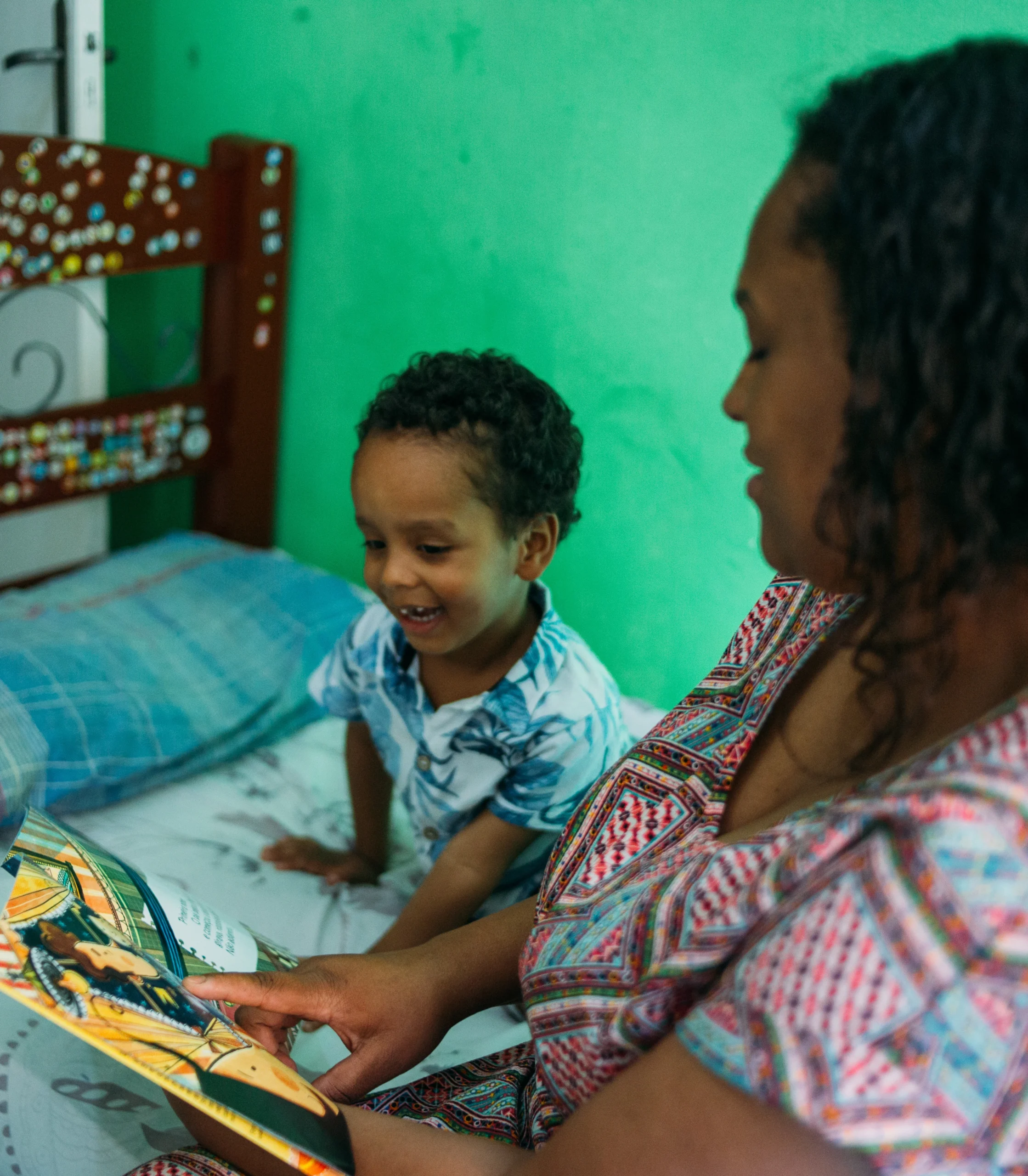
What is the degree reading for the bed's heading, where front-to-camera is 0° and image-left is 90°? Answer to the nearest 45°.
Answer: approximately 315°

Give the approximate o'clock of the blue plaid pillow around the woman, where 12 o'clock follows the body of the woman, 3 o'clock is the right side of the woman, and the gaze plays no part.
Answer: The blue plaid pillow is roughly at 2 o'clock from the woman.

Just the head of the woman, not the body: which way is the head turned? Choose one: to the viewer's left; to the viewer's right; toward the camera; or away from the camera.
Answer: to the viewer's left

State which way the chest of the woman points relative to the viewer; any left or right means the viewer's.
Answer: facing to the left of the viewer

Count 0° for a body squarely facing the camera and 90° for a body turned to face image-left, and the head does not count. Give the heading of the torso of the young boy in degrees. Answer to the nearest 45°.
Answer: approximately 45°
